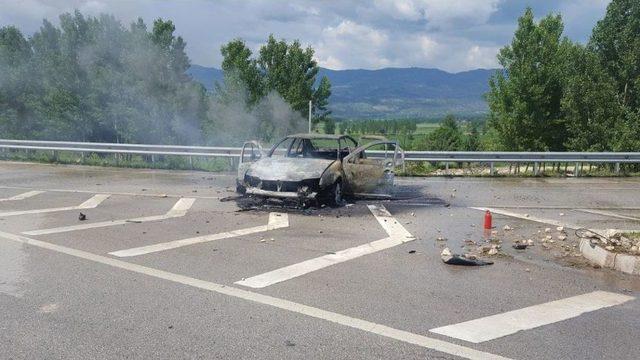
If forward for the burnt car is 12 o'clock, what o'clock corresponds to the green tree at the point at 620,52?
The green tree is roughly at 6 o'clock from the burnt car.

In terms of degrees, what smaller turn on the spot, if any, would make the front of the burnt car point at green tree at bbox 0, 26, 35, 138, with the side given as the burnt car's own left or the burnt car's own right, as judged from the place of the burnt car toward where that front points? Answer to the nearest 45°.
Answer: approximately 90° to the burnt car's own right

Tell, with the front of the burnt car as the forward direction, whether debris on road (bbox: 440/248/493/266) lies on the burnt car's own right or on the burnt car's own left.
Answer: on the burnt car's own left

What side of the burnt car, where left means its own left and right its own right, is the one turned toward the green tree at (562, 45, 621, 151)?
back

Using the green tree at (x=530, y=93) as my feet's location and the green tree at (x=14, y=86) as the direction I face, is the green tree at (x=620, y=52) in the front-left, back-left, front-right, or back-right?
back-left

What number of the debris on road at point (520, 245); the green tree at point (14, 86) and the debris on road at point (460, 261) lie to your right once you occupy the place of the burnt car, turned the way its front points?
1

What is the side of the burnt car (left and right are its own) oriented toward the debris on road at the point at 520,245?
left

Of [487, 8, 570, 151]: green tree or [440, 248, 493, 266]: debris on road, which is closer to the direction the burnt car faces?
the debris on road

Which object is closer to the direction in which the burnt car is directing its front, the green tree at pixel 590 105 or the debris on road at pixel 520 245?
the debris on road

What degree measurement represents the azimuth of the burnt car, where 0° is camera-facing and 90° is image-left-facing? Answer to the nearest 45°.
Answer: approximately 45°
